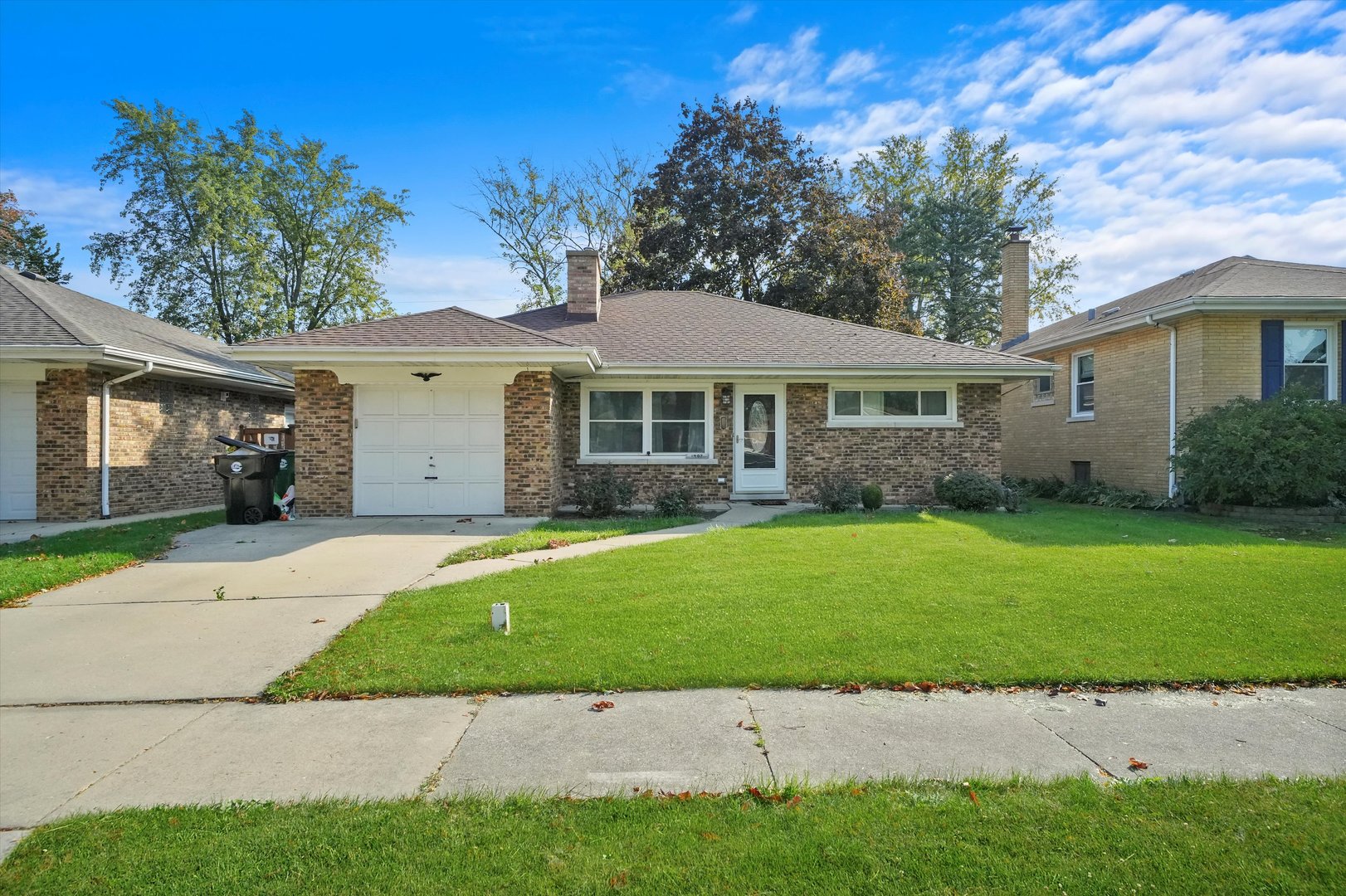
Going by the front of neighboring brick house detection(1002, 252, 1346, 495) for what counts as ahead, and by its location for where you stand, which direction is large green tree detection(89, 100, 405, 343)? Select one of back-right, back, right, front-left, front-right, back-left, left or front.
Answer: back-right

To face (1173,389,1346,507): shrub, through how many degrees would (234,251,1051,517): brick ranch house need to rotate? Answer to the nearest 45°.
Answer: approximately 90° to its left

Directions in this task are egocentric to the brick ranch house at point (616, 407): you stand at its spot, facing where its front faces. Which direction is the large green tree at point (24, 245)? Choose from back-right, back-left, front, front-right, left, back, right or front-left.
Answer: back-right

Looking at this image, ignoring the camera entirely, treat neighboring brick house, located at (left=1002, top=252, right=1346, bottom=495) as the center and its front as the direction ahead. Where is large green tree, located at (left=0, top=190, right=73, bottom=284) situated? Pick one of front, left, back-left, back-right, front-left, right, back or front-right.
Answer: back-right

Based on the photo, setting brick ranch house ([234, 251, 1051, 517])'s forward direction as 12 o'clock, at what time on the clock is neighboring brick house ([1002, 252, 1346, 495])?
The neighboring brick house is roughly at 9 o'clock from the brick ranch house.

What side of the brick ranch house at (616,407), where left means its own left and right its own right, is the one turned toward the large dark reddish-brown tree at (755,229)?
back

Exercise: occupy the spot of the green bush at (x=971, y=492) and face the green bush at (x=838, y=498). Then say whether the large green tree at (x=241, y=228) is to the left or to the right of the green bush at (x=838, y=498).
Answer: right

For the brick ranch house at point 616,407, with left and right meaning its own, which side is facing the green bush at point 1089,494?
left

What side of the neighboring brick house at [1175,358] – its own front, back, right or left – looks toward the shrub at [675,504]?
right

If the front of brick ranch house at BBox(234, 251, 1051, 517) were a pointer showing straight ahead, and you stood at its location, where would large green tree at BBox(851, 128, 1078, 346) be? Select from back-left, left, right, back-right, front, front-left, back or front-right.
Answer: back-left

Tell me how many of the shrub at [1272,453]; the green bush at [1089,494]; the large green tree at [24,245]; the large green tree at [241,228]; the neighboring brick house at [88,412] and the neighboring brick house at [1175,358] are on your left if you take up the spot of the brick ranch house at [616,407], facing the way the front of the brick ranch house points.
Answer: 3

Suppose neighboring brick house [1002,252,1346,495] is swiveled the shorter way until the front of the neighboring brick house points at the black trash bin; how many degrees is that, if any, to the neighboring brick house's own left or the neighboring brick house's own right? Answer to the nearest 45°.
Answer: approximately 90° to the neighboring brick house's own right
